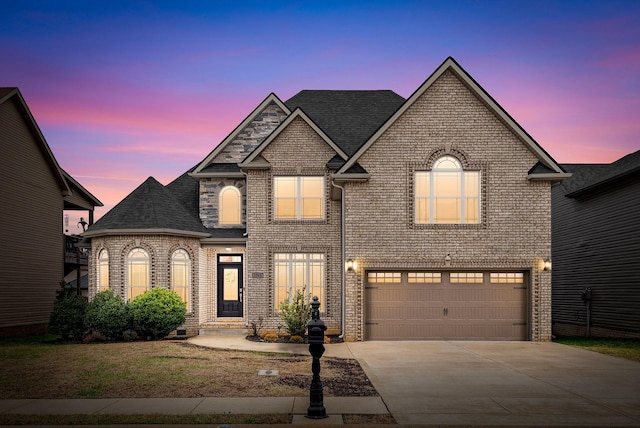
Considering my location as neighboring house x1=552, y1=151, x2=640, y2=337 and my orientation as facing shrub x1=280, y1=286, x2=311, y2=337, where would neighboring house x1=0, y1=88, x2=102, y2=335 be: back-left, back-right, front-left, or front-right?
front-right

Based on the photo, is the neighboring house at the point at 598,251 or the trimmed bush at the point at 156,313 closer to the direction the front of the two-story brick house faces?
the trimmed bush

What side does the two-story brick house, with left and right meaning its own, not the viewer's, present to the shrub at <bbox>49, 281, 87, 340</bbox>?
right

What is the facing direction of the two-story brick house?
toward the camera

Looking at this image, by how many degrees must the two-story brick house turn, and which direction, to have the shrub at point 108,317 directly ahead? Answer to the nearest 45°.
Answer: approximately 90° to its right

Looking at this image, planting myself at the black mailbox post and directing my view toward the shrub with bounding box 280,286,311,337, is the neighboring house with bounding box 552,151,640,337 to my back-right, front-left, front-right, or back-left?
front-right

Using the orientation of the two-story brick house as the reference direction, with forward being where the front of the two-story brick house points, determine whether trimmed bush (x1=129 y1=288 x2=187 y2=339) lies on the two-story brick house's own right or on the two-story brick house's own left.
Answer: on the two-story brick house's own right
